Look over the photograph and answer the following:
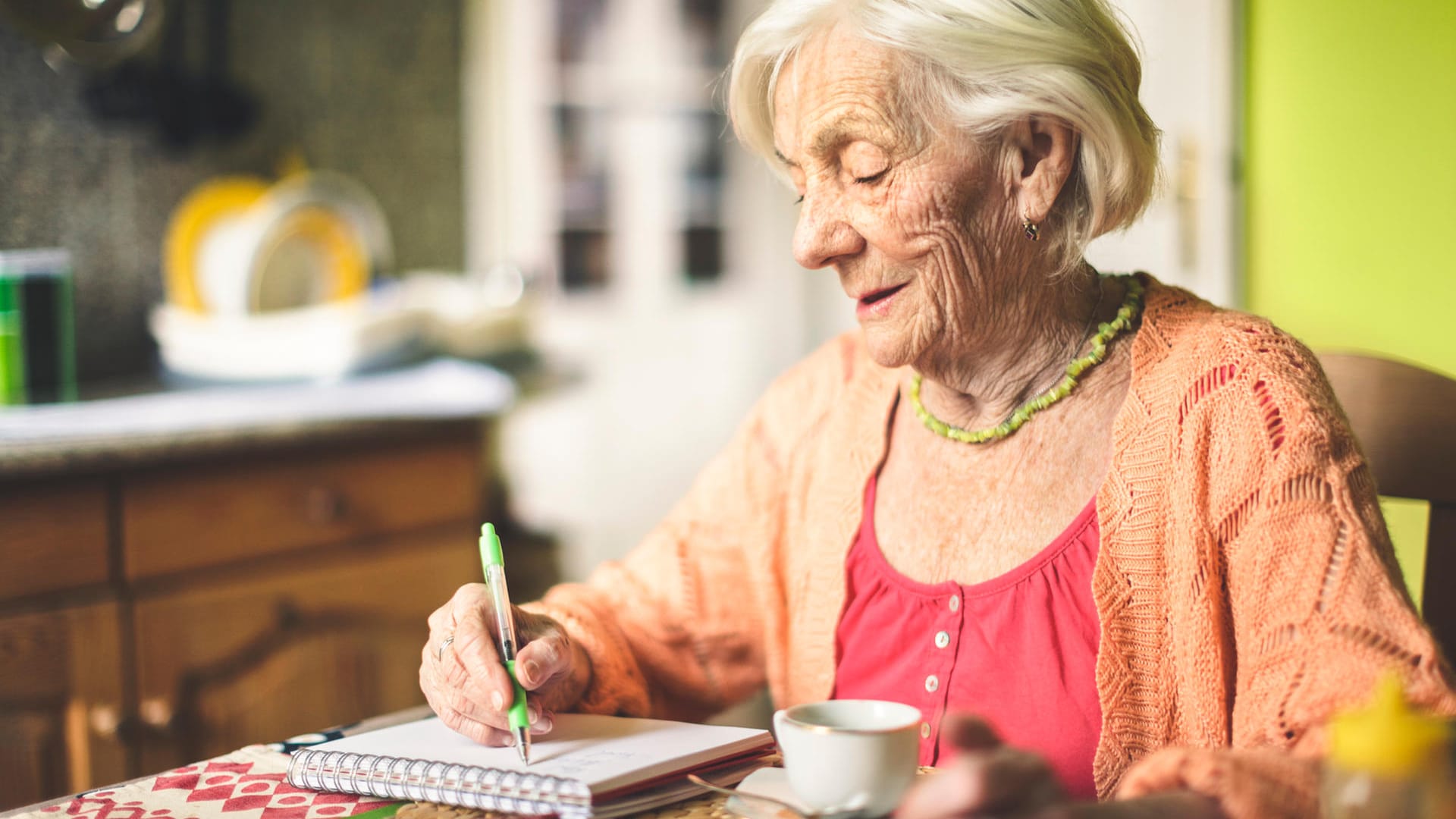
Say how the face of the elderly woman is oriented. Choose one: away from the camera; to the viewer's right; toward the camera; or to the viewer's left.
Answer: to the viewer's left

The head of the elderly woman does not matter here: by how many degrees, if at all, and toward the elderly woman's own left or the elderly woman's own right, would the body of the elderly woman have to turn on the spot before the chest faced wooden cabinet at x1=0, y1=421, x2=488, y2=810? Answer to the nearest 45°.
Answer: approximately 90° to the elderly woman's own right

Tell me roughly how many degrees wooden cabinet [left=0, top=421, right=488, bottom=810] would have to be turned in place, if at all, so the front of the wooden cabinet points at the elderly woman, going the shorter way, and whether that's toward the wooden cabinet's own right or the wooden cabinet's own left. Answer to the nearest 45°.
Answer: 0° — it already faces them

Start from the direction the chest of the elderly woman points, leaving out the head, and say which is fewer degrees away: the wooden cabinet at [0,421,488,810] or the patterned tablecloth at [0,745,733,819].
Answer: the patterned tablecloth

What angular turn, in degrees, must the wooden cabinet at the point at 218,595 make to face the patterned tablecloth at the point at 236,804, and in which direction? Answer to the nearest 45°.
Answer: approximately 45° to its right

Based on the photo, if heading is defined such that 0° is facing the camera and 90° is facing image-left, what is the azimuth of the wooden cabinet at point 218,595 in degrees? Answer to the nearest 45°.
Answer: approximately 315°

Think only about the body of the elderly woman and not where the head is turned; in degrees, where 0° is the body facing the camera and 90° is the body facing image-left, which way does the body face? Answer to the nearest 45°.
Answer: approximately 45°
